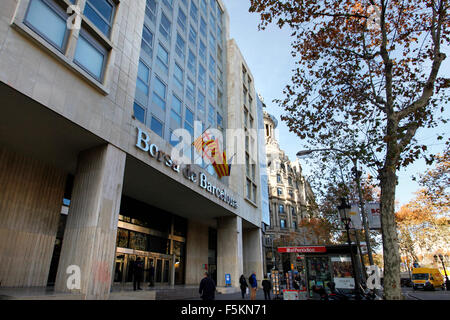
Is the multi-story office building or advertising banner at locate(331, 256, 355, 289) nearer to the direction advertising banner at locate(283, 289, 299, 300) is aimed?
the multi-story office building

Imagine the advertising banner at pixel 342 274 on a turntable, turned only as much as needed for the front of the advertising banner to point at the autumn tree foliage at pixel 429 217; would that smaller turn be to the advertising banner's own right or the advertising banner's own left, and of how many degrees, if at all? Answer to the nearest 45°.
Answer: approximately 135° to the advertising banner's own left

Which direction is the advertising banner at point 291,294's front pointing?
toward the camera

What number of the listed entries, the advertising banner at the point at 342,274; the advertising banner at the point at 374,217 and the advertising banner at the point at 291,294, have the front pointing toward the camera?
3

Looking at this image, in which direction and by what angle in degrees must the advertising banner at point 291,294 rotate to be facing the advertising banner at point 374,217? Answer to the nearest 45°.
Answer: approximately 135° to its left

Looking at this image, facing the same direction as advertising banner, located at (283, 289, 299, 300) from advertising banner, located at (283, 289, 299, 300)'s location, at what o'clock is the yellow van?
The yellow van is roughly at 7 o'clock from the advertising banner.

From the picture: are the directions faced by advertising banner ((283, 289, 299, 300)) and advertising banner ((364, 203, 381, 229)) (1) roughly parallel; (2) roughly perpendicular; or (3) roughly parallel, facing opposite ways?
roughly parallel

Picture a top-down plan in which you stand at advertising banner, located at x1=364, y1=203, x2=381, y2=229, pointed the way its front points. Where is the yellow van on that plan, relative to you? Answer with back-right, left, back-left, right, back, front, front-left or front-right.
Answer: back

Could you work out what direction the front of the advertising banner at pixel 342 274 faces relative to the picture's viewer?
facing the viewer

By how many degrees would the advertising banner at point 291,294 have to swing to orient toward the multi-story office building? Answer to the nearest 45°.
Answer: approximately 45° to its right

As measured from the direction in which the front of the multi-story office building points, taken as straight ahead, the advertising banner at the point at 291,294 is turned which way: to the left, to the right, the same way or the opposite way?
to the right
